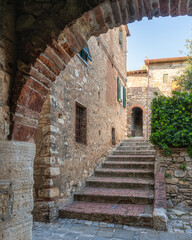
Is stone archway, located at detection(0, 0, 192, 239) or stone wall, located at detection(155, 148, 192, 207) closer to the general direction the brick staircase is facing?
the stone archway

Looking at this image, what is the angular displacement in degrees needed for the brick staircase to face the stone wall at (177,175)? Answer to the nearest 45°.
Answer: approximately 90° to its left

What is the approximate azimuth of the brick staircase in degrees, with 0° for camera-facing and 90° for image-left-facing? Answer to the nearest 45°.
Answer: approximately 0°

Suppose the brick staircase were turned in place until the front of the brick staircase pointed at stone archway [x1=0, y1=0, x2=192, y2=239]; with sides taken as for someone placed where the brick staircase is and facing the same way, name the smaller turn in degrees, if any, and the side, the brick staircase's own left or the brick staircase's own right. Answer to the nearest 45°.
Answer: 0° — it already faces it
